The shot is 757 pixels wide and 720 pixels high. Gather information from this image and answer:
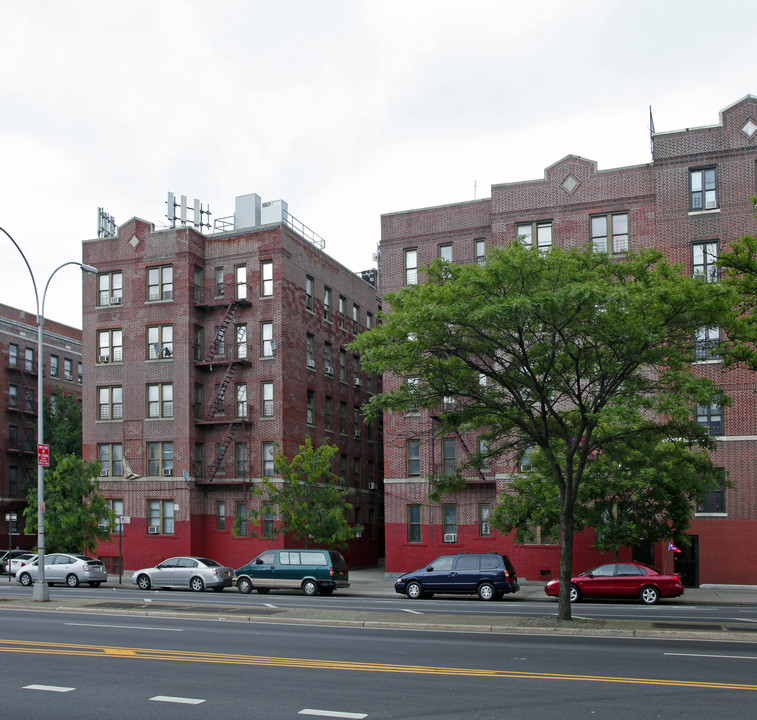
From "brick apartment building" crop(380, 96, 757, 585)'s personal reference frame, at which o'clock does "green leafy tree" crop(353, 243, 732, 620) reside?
The green leafy tree is roughly at 12 o'clock from the brick apartment building.

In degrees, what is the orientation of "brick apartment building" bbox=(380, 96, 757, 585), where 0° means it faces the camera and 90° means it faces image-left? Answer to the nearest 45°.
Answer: approximately 0°

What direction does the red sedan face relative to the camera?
to the viewer's left

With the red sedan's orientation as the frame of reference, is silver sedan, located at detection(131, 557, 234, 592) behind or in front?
in front

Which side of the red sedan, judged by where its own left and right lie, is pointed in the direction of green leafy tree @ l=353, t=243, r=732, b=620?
left

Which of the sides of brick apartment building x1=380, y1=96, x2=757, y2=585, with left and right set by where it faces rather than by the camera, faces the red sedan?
front

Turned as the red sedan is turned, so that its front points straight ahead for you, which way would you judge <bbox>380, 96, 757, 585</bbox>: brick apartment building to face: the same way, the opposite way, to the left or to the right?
to the left

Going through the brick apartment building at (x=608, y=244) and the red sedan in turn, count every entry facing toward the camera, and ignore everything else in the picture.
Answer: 1
